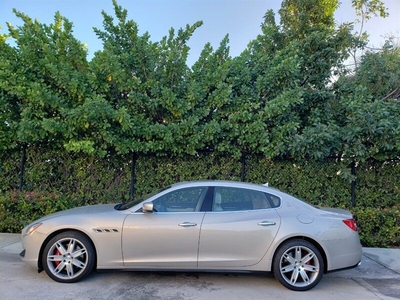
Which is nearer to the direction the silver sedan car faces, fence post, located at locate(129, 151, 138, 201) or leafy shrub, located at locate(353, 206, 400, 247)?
the fence post

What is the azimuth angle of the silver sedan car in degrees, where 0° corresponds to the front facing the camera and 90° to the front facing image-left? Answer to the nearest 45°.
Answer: approximately 90°

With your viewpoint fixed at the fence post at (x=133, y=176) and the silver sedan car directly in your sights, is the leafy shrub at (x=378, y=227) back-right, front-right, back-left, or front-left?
front-left

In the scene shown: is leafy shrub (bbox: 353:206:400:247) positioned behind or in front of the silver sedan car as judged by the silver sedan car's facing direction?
behind

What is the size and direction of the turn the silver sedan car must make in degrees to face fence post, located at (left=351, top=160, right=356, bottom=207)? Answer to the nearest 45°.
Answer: approximately 135° to its right

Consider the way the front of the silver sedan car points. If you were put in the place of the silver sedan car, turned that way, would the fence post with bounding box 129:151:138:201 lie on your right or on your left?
on your right
